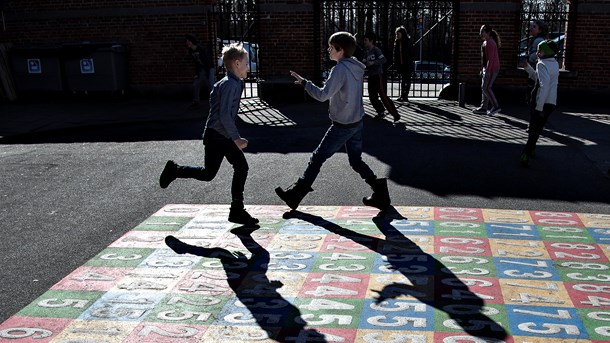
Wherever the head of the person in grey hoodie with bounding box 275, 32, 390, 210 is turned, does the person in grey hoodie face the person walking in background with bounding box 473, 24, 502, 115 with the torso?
no

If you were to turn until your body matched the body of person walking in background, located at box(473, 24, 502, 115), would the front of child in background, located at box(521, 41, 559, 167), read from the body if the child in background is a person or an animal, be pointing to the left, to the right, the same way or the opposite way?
the same way

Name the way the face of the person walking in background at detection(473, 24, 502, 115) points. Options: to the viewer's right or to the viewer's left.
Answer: to the viewer's left

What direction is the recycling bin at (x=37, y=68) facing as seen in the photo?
toward the camera

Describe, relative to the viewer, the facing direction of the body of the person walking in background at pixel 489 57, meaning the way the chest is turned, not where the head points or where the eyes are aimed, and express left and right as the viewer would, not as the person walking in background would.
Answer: facing to the left of the viewer
